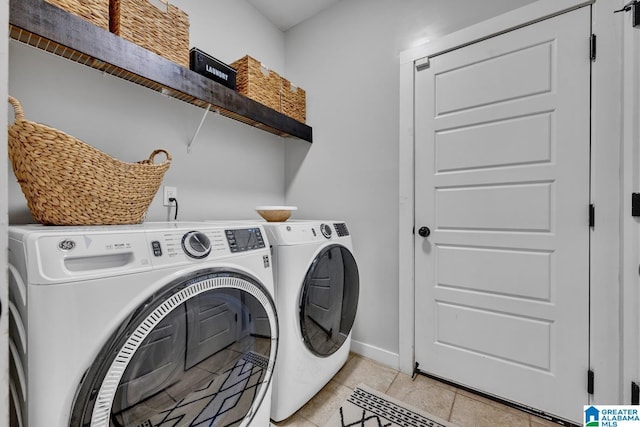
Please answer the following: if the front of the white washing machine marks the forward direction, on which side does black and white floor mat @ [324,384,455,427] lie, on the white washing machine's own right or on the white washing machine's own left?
on the white washing machine's own left

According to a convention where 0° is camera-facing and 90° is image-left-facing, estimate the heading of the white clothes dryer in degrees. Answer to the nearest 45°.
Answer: approximately 315°

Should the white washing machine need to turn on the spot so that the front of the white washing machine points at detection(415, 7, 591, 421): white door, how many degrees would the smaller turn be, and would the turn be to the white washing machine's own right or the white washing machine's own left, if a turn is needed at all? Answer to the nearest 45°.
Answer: approximately 45° to the white washing machine's own left

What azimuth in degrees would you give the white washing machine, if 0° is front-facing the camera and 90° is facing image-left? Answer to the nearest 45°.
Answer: approximately 315°
